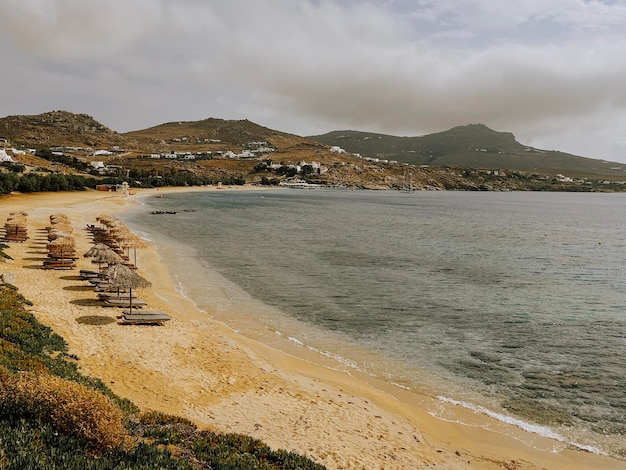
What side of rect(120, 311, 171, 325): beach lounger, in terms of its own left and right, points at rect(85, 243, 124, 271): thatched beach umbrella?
left

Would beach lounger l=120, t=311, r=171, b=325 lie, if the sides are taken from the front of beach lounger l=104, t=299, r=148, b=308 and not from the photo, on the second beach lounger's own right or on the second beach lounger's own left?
on the second beach lounger's own right

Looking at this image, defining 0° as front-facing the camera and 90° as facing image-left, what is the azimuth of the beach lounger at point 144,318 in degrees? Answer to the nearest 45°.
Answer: approximately 270°

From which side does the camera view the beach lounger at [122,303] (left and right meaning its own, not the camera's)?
right

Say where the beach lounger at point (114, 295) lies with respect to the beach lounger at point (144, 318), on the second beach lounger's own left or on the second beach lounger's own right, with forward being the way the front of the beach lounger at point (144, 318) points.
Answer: on the second beach lounger's own left

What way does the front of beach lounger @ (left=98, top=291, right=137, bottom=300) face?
to the viewer's right

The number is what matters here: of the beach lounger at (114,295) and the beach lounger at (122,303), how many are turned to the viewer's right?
2

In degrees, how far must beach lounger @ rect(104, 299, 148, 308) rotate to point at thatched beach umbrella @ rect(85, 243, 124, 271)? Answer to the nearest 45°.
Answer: approximately 90° to its left

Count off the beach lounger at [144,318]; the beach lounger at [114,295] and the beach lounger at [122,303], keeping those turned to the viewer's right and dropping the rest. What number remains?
3
